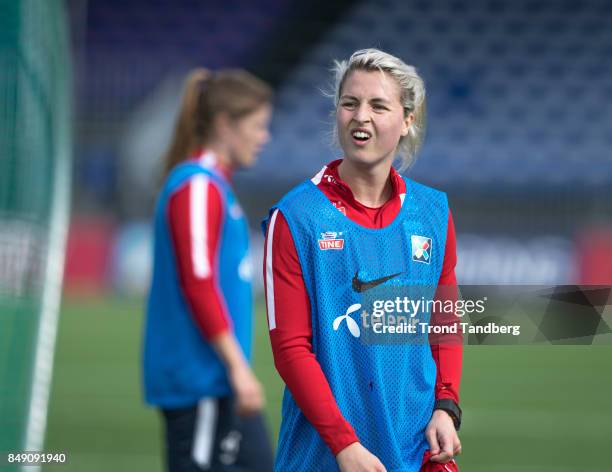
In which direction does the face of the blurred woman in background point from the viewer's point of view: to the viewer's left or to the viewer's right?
to the viewer's right

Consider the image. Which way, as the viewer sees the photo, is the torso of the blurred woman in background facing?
to the viewer's right
